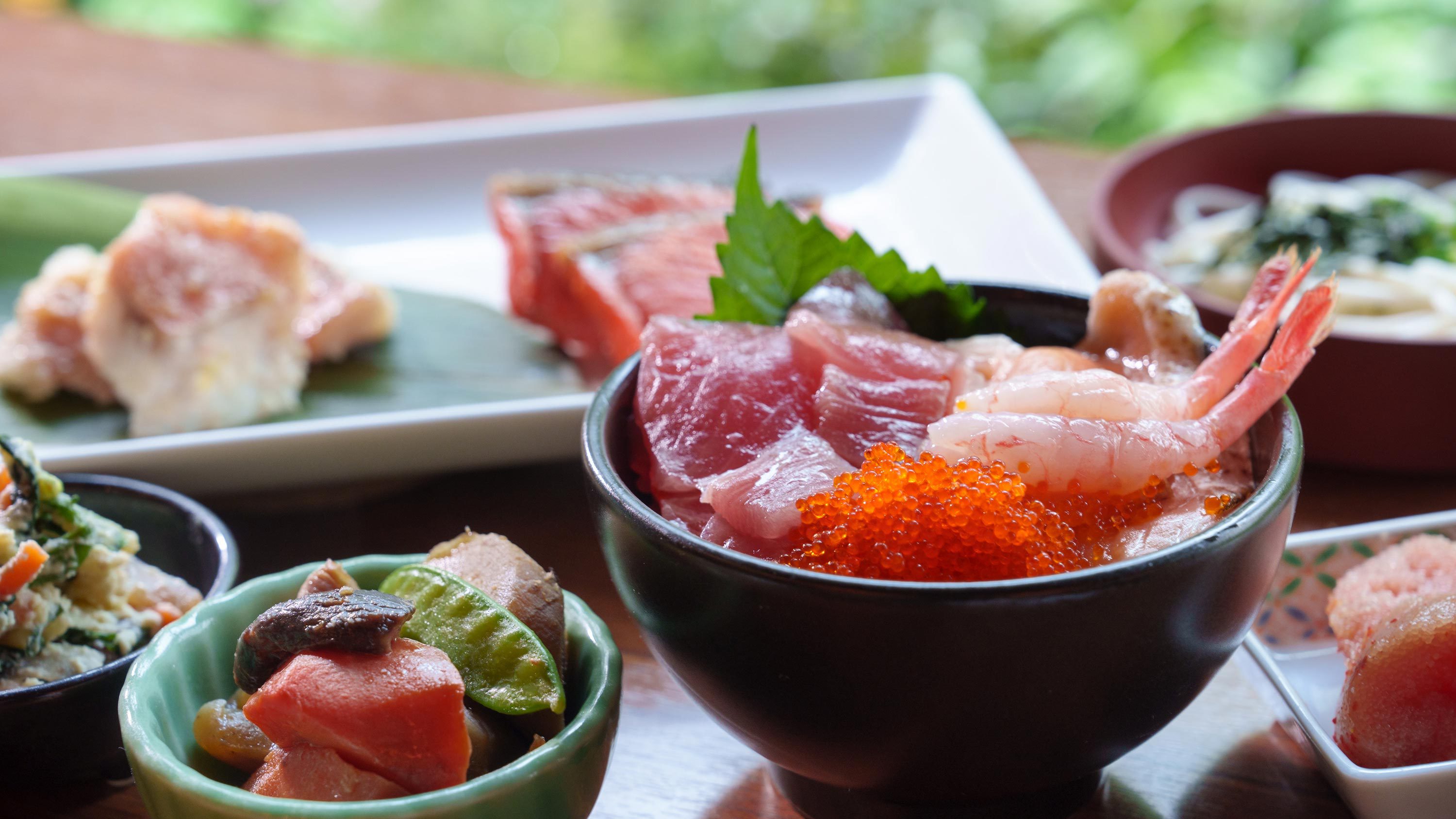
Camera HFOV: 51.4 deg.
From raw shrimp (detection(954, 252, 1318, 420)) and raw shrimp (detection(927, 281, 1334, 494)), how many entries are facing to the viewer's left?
2

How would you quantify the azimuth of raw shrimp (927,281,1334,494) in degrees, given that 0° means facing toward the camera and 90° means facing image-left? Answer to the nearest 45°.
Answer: approximately 90°

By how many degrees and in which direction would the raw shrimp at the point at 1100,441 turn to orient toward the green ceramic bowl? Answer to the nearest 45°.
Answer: approximately 45° to its left

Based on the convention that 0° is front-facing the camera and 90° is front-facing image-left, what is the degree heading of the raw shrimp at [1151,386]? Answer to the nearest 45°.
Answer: approximately 90°
